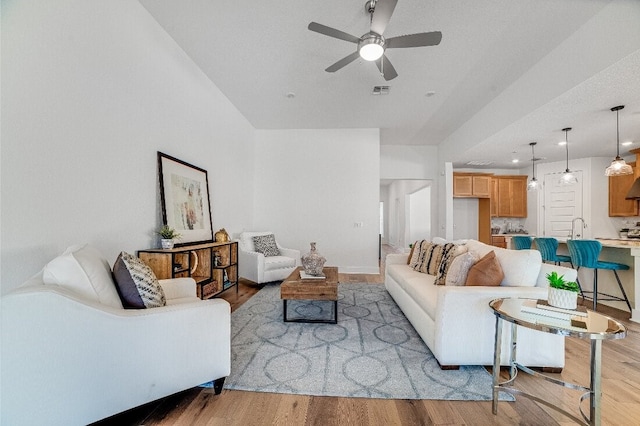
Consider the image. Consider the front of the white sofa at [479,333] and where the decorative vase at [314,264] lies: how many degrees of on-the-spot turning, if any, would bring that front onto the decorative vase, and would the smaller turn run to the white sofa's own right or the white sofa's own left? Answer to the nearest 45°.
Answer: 0° — it already faces it

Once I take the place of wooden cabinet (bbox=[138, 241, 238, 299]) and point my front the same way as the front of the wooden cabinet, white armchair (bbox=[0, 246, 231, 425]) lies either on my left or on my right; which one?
on my right

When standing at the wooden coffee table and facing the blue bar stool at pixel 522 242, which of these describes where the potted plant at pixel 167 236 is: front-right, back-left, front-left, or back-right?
back-left

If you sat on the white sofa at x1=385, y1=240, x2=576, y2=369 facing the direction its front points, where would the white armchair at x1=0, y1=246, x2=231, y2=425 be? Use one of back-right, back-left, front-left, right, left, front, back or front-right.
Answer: front-left

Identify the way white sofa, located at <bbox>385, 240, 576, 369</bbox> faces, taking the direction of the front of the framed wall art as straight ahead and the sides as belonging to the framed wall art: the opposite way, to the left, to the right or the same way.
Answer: the opposite way

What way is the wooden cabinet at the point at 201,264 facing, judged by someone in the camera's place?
facing the viewer and to the right of the viewer

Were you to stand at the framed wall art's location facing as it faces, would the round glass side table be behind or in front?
in front

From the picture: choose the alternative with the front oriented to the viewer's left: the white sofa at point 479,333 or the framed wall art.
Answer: the white sofa

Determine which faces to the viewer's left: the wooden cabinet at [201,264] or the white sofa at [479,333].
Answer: the white sofa

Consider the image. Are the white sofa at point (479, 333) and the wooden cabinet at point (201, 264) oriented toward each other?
yes

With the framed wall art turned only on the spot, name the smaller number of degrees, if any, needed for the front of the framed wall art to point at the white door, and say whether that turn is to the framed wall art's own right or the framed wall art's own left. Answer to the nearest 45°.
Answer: approximately 45° to the framed wall art's own left

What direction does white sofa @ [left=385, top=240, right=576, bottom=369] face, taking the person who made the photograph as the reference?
facing to the left of the viewer
